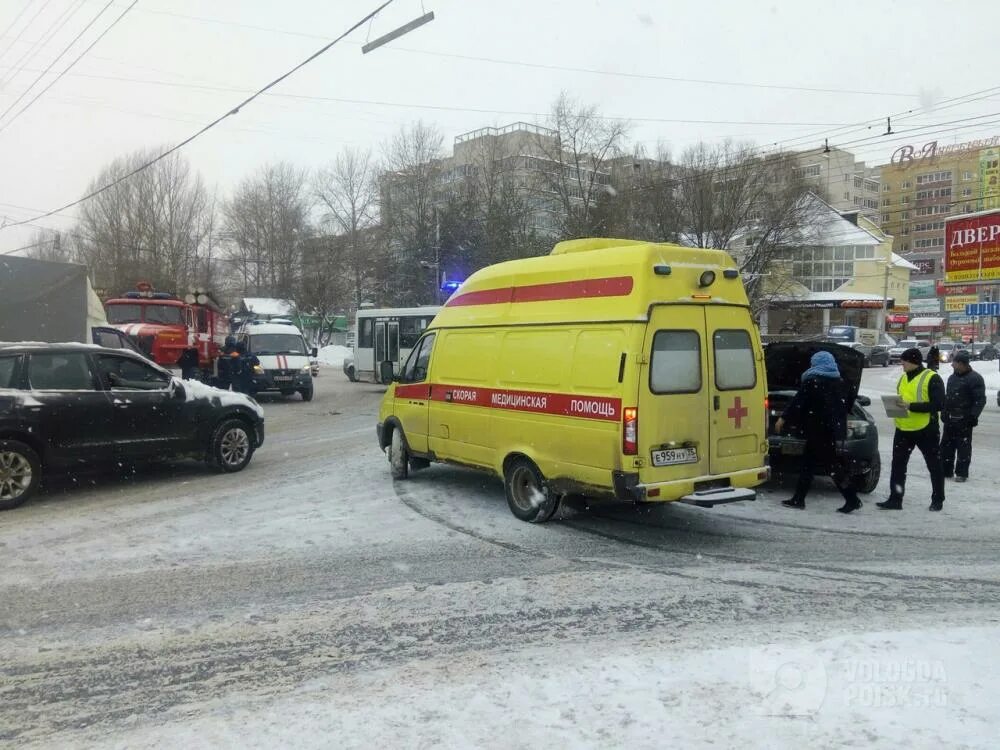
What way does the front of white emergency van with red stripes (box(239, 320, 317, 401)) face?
toward the camera

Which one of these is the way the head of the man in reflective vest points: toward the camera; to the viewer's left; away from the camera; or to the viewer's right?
to the viewer's left

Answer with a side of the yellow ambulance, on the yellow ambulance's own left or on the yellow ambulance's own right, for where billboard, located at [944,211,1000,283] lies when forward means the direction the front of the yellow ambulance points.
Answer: on the yellow ambulance's own right

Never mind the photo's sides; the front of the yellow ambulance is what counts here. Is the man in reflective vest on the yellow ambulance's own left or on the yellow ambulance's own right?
on the yellow ambulance's own right

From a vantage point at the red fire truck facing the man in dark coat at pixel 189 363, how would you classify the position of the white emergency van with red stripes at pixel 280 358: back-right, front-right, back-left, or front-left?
front-left

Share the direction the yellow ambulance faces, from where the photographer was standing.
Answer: facing away from the viewer and to the left of the viewer

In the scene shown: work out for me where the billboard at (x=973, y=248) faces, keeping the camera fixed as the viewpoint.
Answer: facing the viewer and to the left of the viewer

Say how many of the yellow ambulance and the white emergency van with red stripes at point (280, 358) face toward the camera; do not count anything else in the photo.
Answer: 1

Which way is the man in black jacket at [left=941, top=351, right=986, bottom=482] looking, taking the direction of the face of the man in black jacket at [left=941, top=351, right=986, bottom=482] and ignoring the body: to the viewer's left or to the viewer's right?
to the viewer's left

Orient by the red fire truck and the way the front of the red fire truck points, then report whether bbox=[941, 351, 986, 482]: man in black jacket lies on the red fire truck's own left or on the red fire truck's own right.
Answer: on the red fire truck's own left
